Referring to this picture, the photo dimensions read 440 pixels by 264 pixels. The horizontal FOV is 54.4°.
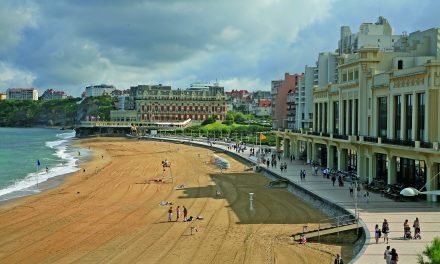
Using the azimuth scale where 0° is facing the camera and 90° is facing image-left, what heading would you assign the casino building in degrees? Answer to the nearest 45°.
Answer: approximately 45°
